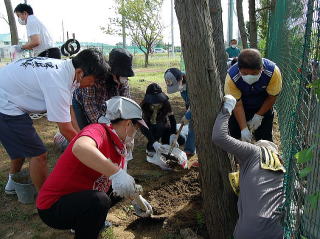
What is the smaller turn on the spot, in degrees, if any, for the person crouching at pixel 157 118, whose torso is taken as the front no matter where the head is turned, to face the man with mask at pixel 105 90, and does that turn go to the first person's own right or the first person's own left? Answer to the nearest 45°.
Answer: approximately 45° to the first person's own right

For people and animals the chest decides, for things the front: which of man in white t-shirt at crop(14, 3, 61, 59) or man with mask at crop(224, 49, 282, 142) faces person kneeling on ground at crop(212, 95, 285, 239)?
the man with mask

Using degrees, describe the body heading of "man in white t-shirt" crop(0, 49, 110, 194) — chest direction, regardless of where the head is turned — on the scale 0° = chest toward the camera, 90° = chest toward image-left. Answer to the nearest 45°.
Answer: approximately 270°

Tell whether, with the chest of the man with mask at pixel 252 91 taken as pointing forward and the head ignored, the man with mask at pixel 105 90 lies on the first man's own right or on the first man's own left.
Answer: on the first man's own right

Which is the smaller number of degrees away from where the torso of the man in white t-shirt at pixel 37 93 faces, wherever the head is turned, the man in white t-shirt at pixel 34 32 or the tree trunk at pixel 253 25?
the tree trunk

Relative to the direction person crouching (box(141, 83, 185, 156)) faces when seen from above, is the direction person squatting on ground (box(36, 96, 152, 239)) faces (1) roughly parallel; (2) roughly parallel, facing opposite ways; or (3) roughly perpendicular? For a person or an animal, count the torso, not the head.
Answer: roughly perpendicular

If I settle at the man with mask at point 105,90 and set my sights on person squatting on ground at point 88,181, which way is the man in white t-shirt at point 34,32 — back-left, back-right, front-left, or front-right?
back-right

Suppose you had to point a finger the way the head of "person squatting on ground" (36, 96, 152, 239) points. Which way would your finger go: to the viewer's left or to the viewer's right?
to the viewer's right
